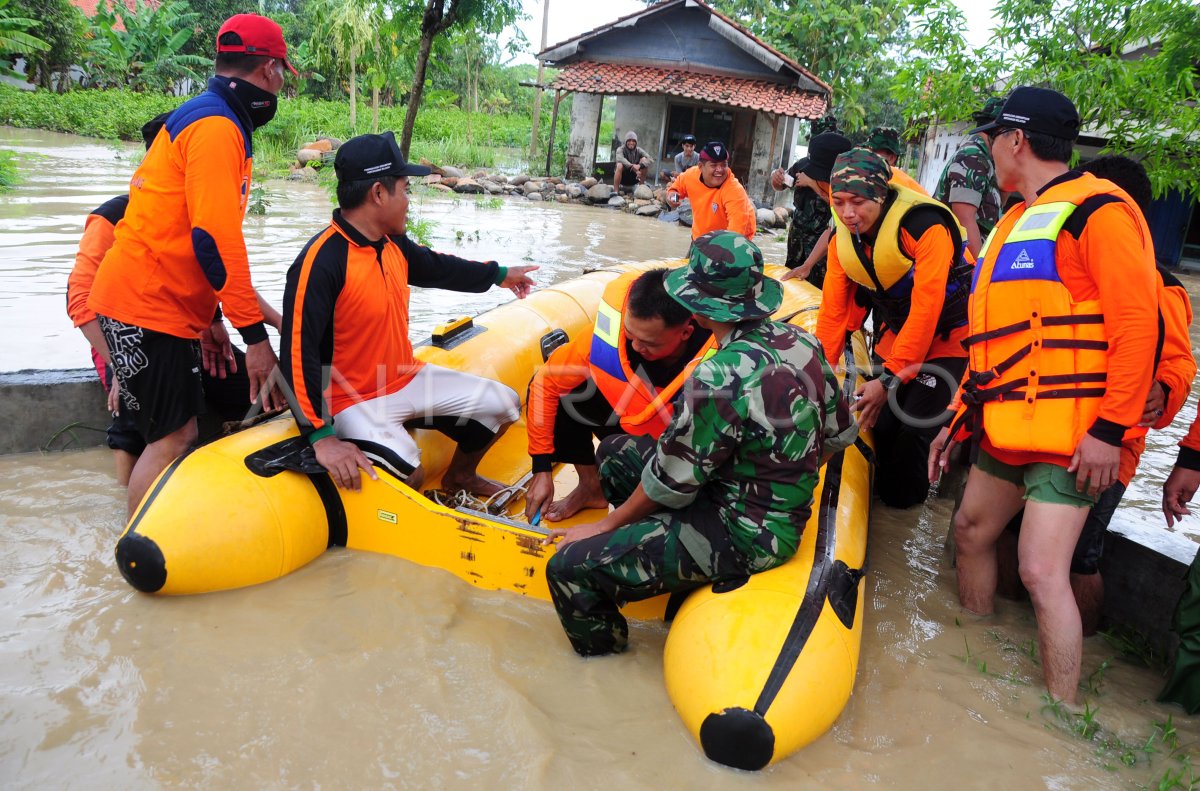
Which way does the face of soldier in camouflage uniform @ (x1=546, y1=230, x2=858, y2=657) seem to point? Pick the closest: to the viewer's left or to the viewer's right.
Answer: to the viewer's left

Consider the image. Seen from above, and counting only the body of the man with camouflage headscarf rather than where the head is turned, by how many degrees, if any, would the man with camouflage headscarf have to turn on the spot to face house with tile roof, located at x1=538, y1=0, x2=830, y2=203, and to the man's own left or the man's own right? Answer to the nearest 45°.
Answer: approximately 135° to the man's own right

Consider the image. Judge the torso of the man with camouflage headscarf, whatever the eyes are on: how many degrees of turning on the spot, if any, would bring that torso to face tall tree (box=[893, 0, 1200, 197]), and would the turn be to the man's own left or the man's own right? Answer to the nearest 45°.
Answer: approximately 135° to the man's own right

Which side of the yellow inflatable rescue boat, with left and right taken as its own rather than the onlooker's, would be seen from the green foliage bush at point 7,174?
left

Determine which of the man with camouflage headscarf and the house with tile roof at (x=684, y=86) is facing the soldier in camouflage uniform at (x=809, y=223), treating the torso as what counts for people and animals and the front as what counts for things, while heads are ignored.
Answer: the house with tile roof

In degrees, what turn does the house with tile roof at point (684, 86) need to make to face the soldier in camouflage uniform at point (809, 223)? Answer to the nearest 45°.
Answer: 0° — it already faces them

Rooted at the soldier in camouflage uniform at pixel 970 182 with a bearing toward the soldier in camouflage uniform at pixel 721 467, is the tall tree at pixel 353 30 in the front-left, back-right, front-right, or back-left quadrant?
back-right

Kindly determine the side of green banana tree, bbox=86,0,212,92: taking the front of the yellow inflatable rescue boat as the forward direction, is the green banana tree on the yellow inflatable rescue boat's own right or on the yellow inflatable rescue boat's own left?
on the yellow inflatable rescue boat's own left

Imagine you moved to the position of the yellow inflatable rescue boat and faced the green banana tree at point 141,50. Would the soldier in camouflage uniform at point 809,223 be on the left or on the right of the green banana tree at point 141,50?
right

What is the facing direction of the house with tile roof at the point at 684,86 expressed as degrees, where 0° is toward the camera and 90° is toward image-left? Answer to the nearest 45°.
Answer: approximately 0°

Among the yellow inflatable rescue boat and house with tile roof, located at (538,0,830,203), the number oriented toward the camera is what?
1

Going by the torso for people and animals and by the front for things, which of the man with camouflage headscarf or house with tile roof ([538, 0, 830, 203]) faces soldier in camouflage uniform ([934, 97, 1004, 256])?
the house with tile roof

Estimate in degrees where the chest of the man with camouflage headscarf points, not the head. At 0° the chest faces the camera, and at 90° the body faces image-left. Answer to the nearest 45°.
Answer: approximately 45°

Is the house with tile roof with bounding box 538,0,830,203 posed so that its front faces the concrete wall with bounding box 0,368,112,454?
yes

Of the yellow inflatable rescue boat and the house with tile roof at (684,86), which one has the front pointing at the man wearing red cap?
the house with tile roof
